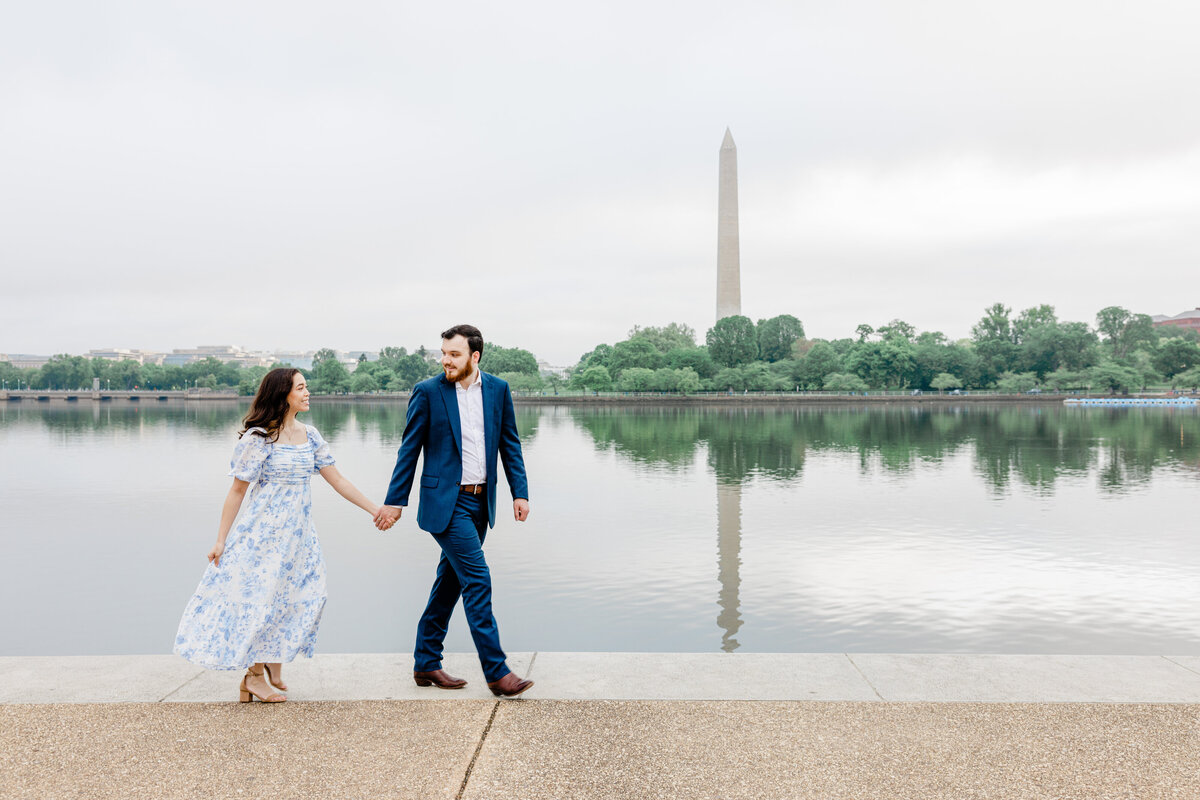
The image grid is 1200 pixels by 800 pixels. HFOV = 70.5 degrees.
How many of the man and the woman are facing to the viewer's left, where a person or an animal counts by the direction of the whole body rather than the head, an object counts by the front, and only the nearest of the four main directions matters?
0

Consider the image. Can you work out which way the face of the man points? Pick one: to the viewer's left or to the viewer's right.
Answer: to the viewer's left

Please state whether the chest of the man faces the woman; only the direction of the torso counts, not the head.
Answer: no

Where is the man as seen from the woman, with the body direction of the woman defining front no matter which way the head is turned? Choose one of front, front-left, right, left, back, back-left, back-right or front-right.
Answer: front-left

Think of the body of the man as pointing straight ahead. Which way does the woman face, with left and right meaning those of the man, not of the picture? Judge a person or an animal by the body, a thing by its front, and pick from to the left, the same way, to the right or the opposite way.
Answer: the same way

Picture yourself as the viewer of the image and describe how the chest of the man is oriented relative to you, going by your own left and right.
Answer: facing the viewer and to the right of the viewer
